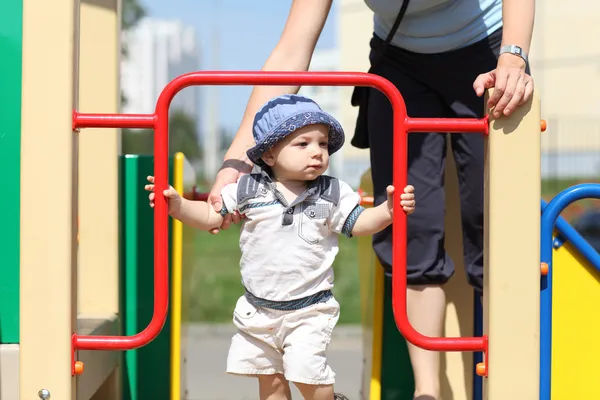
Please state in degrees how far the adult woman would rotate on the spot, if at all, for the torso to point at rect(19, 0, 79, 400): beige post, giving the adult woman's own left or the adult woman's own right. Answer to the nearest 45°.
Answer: approximately 45° to the adult woman's own right

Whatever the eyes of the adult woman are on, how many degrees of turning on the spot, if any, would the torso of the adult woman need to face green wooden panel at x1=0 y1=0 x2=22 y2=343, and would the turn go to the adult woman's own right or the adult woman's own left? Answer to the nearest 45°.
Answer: approximately 90° to the adult woman's own right

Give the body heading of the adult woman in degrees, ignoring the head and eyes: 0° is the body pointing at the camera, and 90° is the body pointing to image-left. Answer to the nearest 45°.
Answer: approximately 0°

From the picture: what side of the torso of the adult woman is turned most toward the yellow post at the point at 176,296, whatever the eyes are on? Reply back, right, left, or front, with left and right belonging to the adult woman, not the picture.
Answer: right
